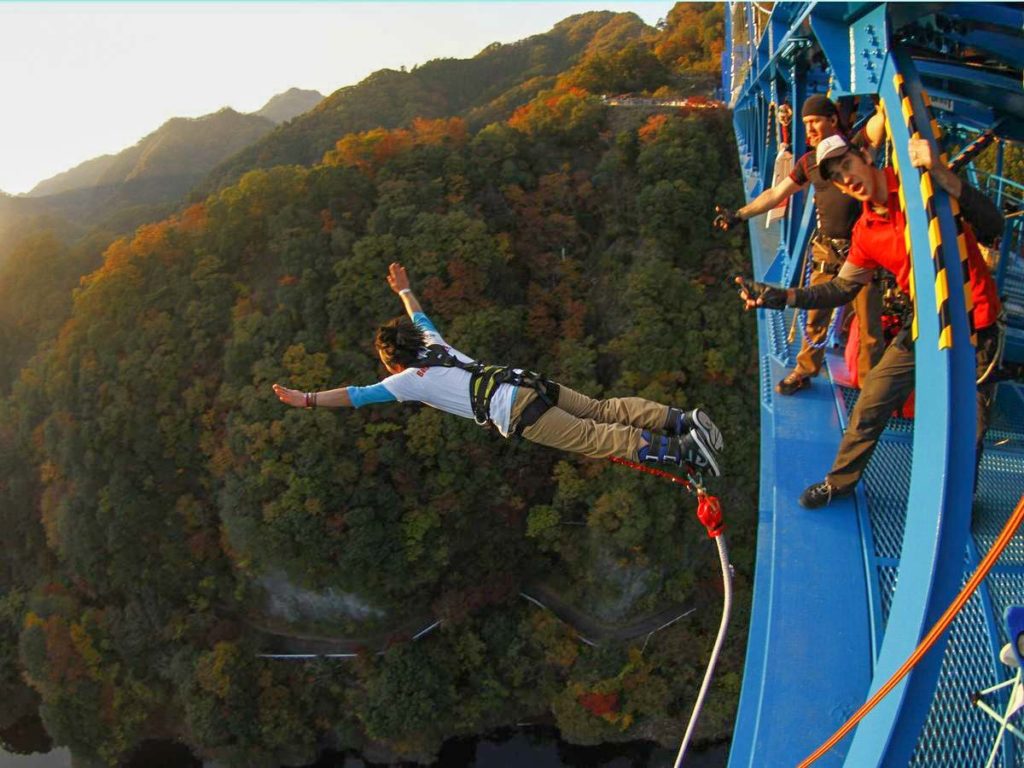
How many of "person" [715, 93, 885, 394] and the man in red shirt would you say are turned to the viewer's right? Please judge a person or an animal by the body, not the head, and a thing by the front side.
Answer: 0

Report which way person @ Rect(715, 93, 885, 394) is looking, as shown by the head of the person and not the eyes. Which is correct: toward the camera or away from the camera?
toward the camera

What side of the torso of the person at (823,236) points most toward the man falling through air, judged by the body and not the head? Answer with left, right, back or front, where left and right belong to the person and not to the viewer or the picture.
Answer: front

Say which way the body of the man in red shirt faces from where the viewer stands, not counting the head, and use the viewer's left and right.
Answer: facing the viewer and to the left of the viewer

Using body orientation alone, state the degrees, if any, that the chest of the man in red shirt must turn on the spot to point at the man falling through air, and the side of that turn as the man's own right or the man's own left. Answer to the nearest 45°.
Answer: approximately 45° to the man's own right

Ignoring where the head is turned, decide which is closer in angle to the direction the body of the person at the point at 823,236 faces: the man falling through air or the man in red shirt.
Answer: the man falling through air

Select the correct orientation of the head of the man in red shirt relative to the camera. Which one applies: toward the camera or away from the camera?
toward the camera

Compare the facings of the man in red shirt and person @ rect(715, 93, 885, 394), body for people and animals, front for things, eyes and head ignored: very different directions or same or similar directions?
same or similar directions

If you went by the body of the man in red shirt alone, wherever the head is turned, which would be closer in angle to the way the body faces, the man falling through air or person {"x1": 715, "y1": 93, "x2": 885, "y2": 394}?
the man falling through air
